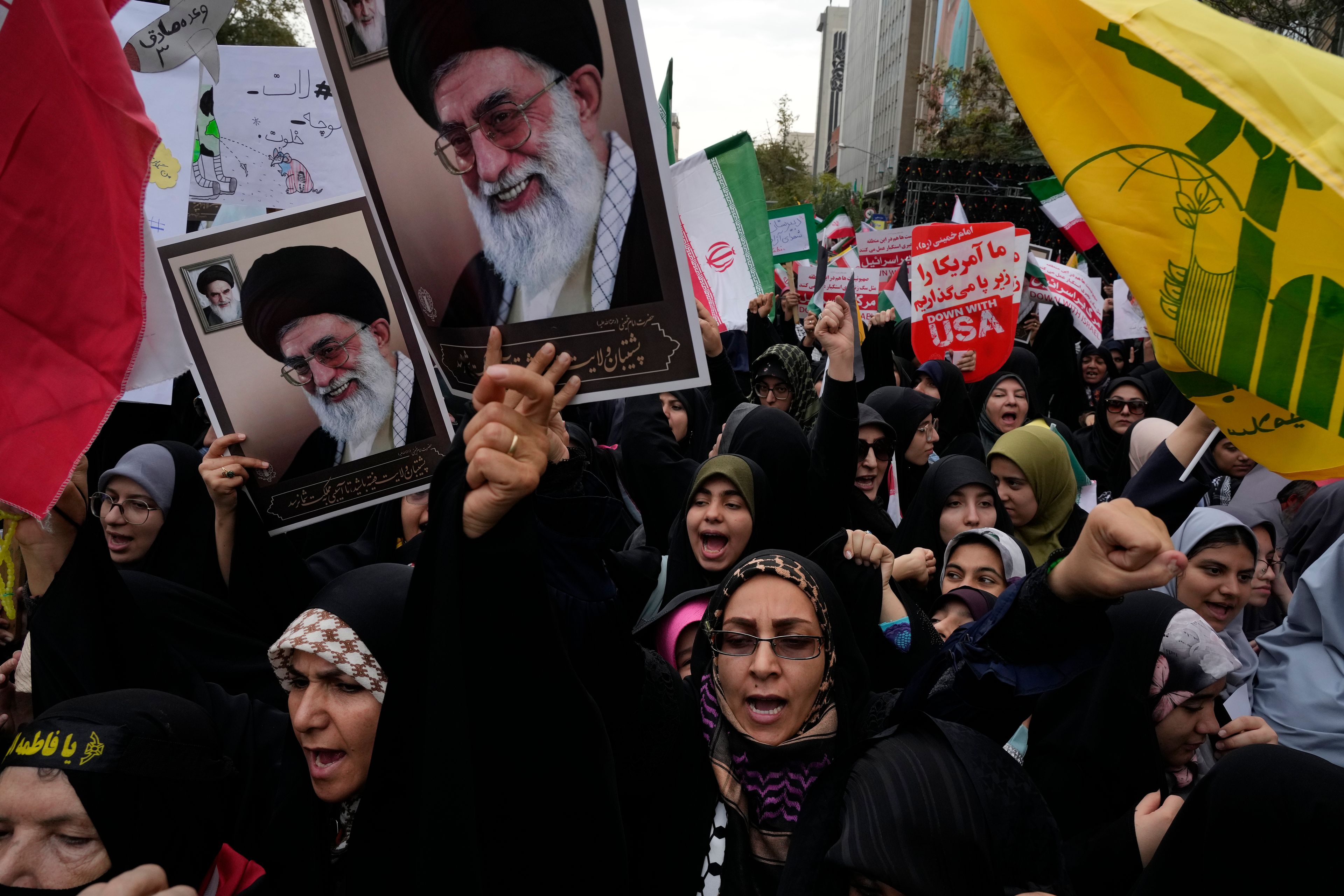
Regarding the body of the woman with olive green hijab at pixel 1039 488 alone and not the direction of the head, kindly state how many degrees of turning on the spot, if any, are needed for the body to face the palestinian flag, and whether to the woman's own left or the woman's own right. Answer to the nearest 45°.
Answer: approximately 135° to the woman's own right

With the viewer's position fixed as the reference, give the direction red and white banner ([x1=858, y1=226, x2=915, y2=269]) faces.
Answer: facing the viewer

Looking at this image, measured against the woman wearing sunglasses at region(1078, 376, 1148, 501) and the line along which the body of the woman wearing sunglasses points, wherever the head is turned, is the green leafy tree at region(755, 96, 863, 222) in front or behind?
behind

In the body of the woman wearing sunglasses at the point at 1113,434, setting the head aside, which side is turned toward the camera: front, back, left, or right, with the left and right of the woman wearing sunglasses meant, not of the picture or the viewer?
front

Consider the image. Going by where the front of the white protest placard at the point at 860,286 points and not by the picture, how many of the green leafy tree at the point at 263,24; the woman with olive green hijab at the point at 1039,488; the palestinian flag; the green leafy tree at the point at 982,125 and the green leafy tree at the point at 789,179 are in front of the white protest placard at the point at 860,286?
1

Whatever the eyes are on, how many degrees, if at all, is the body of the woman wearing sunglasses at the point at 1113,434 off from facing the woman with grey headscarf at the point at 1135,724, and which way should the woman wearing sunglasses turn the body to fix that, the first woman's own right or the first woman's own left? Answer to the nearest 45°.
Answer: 0° — they already face them

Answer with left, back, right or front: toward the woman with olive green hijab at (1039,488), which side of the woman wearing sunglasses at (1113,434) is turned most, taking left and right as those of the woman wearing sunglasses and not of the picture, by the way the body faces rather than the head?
front

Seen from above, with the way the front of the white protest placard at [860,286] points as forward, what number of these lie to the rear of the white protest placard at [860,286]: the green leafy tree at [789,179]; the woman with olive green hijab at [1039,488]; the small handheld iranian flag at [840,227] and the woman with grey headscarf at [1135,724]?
2

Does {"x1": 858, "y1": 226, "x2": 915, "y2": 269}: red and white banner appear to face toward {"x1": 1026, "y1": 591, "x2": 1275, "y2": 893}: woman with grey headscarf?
yes

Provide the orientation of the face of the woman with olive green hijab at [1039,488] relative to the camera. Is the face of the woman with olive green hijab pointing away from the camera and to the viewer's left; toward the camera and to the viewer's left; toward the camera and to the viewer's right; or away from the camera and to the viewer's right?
toward the camera and to the viewer's left

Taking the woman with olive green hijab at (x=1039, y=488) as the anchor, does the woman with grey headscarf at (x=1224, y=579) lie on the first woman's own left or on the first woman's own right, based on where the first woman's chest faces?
on the first woman's own left
